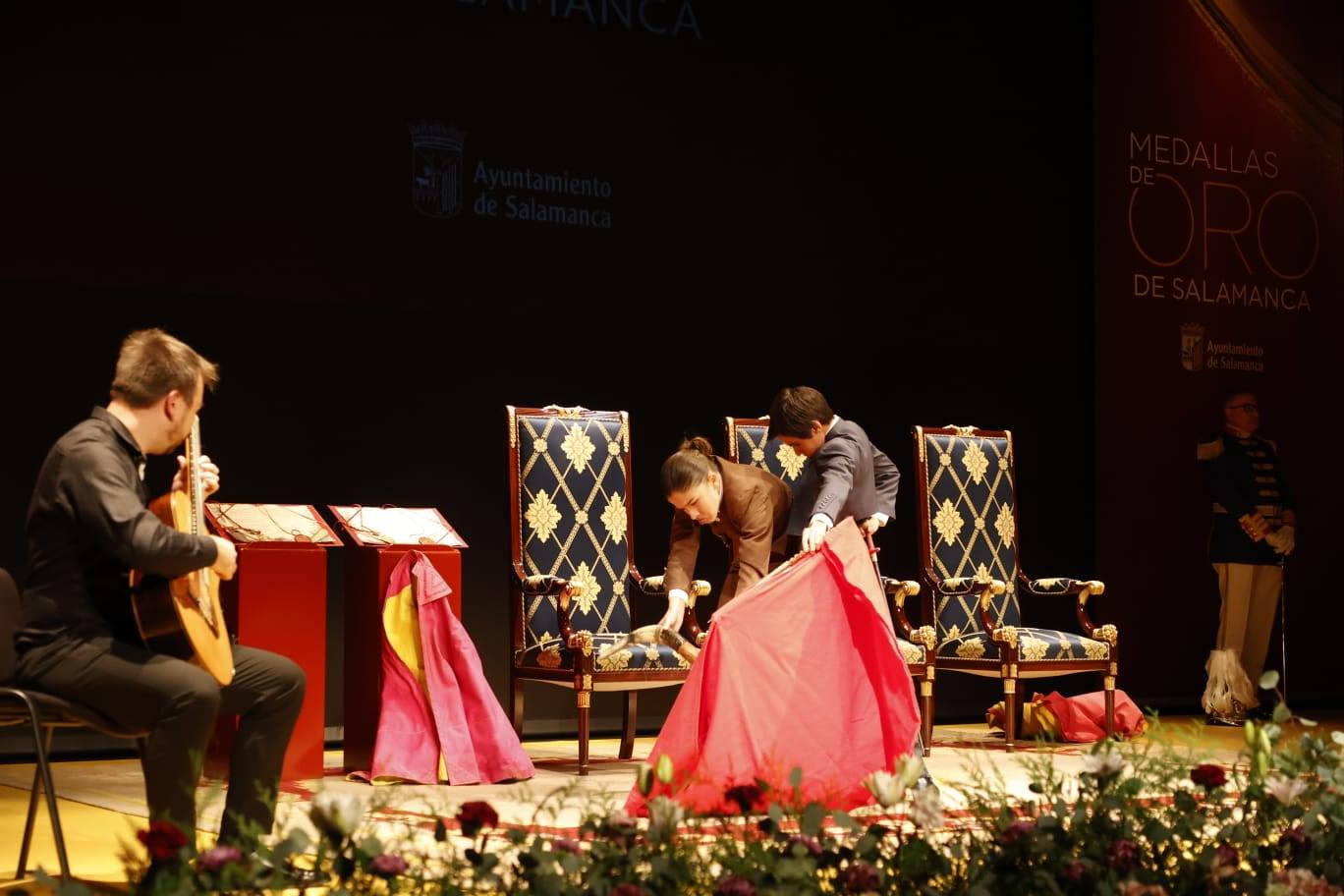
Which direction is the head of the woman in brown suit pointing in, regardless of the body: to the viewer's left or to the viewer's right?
to the viewer's left

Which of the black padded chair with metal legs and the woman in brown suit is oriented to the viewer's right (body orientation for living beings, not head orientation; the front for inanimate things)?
the black padded chair with metal legs

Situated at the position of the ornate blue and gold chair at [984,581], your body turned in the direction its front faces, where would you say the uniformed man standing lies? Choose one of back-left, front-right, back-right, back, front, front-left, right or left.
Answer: left

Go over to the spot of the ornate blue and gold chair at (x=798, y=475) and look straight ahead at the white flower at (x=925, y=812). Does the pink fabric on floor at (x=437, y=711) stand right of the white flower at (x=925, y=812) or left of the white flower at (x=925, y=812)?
right

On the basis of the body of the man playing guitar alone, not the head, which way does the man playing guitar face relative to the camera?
to the viewer's right

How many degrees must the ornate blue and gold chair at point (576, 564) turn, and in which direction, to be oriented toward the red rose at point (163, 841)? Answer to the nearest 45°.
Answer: approximately 45° to its right

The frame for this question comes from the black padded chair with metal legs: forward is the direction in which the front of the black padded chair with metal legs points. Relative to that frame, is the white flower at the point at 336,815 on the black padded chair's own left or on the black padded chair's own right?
on the black padded chair's own right

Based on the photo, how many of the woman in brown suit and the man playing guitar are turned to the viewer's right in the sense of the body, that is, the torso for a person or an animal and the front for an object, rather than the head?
1

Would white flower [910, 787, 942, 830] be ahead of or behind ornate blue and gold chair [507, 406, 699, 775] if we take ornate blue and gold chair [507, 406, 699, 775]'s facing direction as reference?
ahead

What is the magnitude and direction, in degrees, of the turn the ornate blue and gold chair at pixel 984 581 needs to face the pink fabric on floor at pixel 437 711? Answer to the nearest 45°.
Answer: approximately 90° to its right

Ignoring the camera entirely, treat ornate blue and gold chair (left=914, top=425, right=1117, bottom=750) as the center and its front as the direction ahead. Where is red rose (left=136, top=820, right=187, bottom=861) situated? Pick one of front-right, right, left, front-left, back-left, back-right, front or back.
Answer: front-right

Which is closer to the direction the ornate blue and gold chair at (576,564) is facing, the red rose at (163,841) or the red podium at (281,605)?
the red rose
